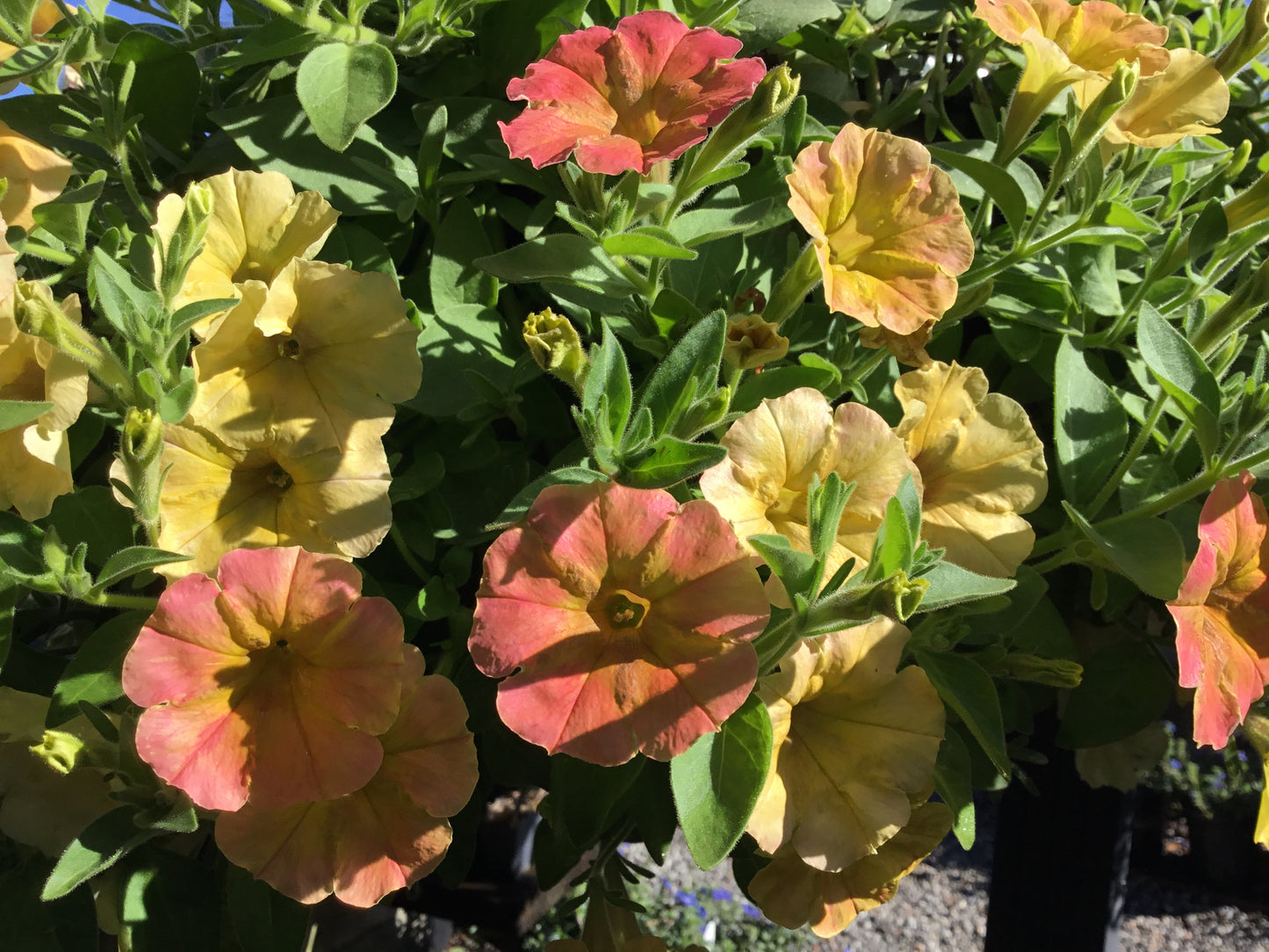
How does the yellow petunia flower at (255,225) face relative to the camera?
toward the camera

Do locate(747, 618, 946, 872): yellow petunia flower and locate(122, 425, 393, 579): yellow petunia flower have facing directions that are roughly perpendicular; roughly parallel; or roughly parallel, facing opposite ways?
roughly parallel

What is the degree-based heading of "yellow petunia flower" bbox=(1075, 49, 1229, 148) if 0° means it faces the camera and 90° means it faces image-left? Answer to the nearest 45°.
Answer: approximately 315°

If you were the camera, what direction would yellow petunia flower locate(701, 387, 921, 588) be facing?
facing the viewer

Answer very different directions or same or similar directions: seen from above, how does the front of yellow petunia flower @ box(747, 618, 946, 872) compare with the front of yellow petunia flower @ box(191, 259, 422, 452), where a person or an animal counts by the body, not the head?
same or similar directions
